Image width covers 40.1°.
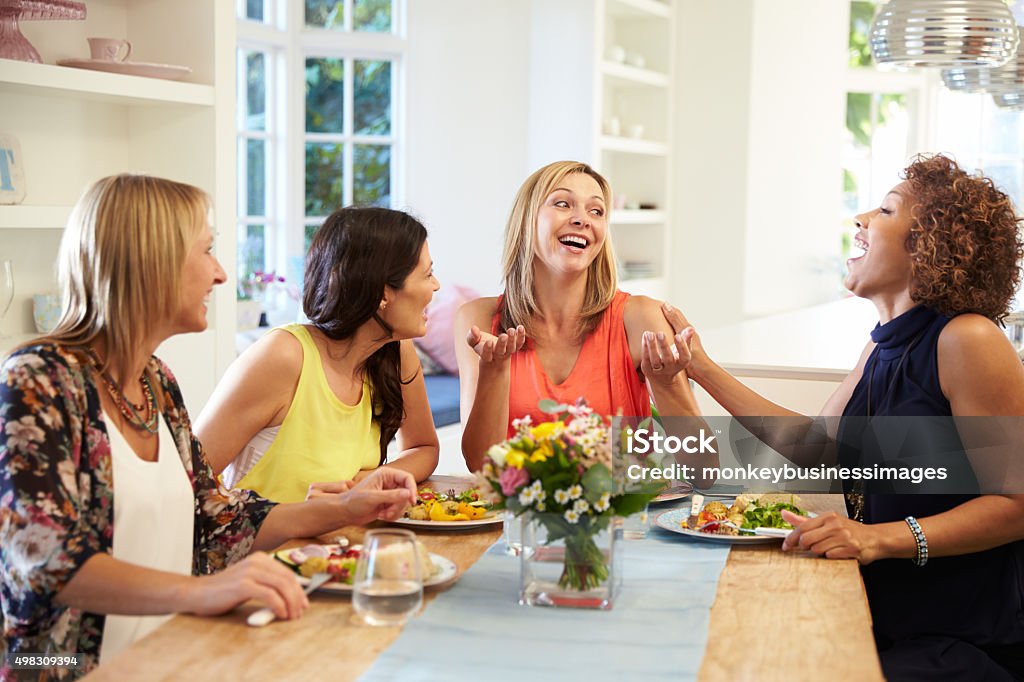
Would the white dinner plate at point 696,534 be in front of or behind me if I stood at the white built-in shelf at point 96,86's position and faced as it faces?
in front

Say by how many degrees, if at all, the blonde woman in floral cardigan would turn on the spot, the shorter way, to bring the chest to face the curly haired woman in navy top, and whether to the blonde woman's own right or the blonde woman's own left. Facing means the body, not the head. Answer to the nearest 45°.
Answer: approximately 45° to the blonde woman's own left

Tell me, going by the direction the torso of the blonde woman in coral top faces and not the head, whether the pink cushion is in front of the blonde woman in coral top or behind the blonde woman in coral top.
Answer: behind

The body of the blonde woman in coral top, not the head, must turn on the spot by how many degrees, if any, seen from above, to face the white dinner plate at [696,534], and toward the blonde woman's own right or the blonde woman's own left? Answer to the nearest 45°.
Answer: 0° — they already face it

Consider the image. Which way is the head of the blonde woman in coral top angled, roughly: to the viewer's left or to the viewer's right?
to the viewer's right

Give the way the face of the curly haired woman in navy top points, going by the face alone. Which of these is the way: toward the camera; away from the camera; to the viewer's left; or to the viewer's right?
to the viewer's left

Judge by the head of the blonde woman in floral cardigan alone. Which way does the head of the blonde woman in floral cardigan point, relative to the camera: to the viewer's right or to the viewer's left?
to the viewer's right

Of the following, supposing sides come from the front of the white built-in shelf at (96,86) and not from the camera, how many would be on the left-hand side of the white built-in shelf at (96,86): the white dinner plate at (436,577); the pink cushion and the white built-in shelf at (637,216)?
2

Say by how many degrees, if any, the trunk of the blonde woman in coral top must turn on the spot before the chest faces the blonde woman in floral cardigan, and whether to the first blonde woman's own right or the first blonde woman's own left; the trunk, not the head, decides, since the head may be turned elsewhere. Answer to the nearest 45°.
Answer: approximately 45° to the first blonde woman's own right

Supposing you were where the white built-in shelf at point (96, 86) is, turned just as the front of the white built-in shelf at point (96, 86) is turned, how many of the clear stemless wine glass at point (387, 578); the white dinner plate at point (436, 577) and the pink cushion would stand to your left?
1

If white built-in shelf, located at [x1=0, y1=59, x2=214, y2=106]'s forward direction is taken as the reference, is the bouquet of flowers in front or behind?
in front

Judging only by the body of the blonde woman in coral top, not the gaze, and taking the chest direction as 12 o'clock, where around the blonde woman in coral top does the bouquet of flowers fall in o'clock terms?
The bouquet of flowers is roughly at 12 o'clock from the blonde woman in coral top.

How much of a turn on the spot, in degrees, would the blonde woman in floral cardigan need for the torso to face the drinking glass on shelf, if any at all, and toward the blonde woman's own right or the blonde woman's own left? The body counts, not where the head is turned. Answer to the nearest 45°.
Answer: approximately 135° to the blonde woman's own left

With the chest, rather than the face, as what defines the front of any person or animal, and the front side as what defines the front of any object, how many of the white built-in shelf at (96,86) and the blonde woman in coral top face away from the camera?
0

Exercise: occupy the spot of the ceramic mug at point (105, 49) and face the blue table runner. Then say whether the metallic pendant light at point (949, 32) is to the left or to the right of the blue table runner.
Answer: left
